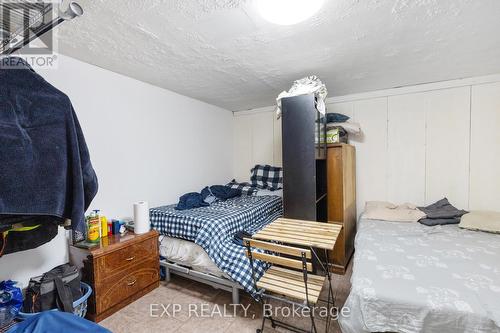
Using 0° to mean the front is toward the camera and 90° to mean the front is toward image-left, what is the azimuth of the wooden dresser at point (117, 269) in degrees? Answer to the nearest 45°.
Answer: approximately 315°

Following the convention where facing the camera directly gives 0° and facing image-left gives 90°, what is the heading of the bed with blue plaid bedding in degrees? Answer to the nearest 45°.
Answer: approximately 45°

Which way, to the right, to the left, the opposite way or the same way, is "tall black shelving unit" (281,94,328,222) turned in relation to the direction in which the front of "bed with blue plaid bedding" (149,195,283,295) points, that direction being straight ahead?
to the left

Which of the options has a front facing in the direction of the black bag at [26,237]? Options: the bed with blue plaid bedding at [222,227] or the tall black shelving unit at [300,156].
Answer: the bed with blue plaid bedding

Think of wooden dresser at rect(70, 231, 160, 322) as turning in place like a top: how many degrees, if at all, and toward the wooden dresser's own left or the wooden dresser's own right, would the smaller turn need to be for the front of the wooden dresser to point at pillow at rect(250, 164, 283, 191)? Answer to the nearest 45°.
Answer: approximately 45° to the wooden dresser's own left

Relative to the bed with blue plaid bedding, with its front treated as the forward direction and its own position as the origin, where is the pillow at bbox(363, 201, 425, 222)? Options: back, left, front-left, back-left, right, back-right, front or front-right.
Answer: back-left
